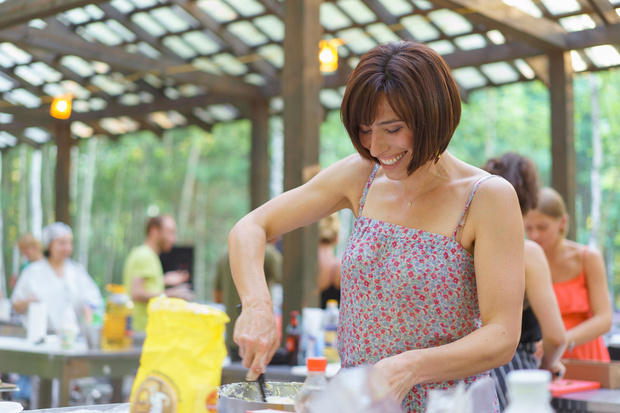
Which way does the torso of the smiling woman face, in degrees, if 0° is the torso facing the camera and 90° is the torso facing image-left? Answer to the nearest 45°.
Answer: approximately 45°

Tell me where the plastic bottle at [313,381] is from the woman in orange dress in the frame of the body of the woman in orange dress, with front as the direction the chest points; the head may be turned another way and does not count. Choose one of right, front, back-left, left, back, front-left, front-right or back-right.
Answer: front-left

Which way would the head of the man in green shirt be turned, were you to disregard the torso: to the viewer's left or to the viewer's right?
to the viewer's right

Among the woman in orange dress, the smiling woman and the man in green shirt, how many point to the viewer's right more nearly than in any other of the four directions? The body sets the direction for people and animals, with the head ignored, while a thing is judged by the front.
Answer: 1

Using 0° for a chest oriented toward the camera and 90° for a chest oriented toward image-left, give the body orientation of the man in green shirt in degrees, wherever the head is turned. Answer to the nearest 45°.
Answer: approximately 270°

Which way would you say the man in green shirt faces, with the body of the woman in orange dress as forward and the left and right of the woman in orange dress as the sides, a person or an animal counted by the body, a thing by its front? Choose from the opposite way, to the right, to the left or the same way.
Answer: to the left

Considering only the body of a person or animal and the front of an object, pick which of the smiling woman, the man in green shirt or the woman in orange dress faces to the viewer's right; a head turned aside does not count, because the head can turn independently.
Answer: the man in green shirt

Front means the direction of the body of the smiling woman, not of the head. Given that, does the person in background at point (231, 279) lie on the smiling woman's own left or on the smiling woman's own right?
on the smiling woman's own right

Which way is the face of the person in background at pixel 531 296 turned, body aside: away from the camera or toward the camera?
away from the camera

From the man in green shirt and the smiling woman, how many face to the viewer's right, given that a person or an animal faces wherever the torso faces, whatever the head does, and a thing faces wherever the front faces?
1
